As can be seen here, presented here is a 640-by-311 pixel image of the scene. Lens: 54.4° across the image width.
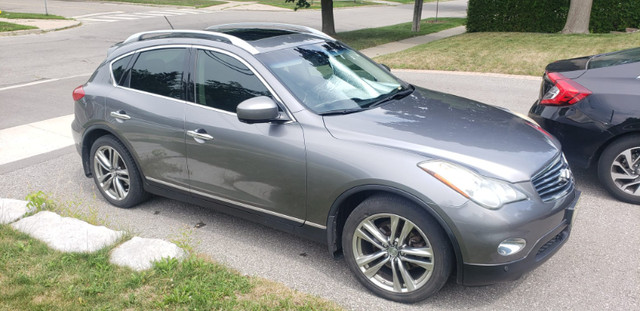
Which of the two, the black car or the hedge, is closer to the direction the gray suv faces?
the black car

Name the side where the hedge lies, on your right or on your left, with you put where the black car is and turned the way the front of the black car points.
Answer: on your left

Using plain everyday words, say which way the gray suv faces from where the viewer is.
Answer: facing the viewer and to the right of the viewer

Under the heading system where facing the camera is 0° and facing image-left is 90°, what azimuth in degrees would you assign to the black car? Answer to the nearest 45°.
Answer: approximately 270°

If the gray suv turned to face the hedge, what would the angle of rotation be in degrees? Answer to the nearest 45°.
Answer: approximately 90° to its left

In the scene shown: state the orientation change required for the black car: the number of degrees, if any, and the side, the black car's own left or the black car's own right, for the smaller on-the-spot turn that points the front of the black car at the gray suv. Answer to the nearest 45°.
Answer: approximately 135° to the black car's own right

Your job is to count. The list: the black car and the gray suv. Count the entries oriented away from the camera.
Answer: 0

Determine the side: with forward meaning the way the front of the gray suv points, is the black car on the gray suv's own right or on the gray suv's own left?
on the gray suv's own left

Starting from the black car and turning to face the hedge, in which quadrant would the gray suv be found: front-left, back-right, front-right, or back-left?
back-left
